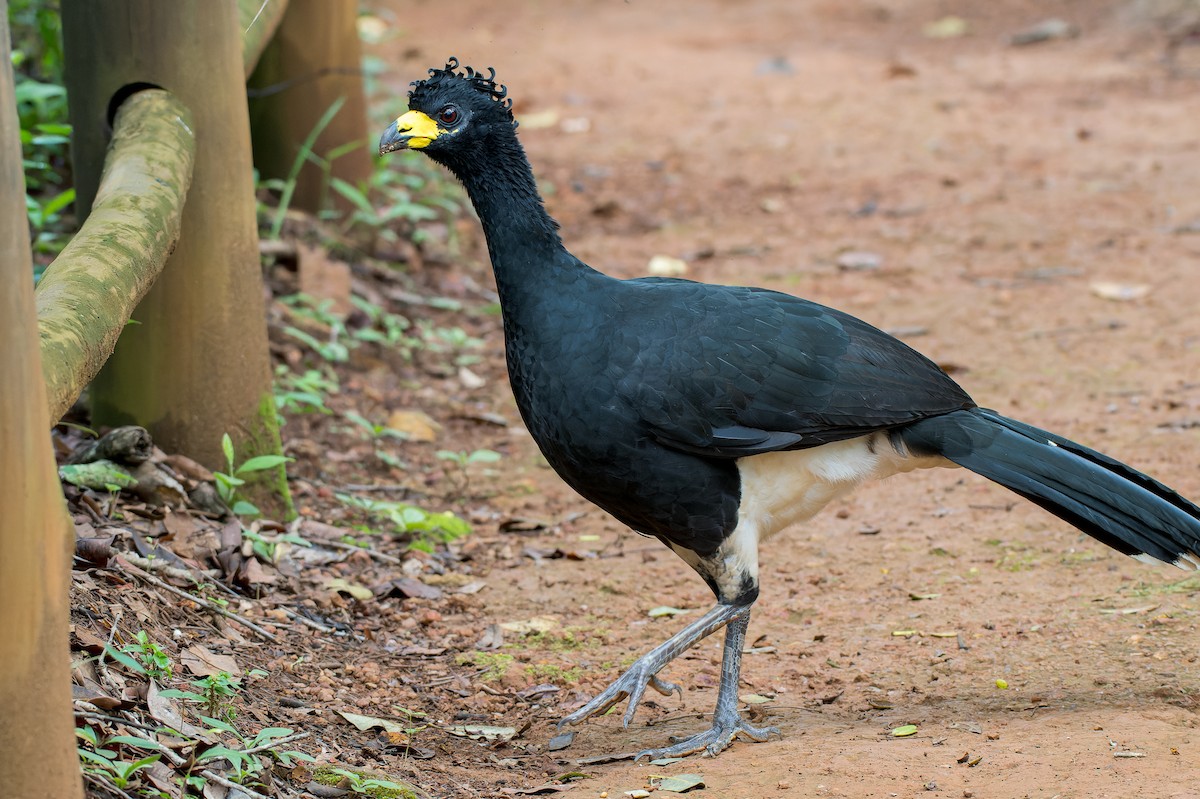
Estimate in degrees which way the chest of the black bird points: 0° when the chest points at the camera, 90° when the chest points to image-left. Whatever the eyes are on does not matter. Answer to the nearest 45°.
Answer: approximately 90°

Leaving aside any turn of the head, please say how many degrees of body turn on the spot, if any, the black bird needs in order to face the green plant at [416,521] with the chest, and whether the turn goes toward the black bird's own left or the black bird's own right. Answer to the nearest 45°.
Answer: approximately 45° to the black bird's own right

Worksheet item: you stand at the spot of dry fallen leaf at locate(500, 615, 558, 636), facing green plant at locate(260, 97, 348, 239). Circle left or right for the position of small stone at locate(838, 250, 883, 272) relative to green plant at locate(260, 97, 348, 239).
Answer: right

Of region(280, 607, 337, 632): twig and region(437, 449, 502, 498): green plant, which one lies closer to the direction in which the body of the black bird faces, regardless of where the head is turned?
the twig

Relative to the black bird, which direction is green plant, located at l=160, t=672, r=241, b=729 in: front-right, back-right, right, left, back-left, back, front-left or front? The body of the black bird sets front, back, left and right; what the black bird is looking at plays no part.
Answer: front-left

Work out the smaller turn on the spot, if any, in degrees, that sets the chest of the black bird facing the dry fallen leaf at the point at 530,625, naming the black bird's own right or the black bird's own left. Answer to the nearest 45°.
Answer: approximately 45° to the black bird's own right

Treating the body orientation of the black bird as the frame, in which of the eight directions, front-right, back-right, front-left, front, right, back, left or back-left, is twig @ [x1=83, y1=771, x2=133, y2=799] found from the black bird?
front-left

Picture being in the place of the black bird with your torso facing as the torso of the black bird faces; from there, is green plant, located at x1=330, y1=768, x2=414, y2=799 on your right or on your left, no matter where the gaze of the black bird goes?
on your left

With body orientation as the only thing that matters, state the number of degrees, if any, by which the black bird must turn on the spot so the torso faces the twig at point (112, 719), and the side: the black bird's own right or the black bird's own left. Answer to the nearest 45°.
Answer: approximately 45° to the black bird's own left
